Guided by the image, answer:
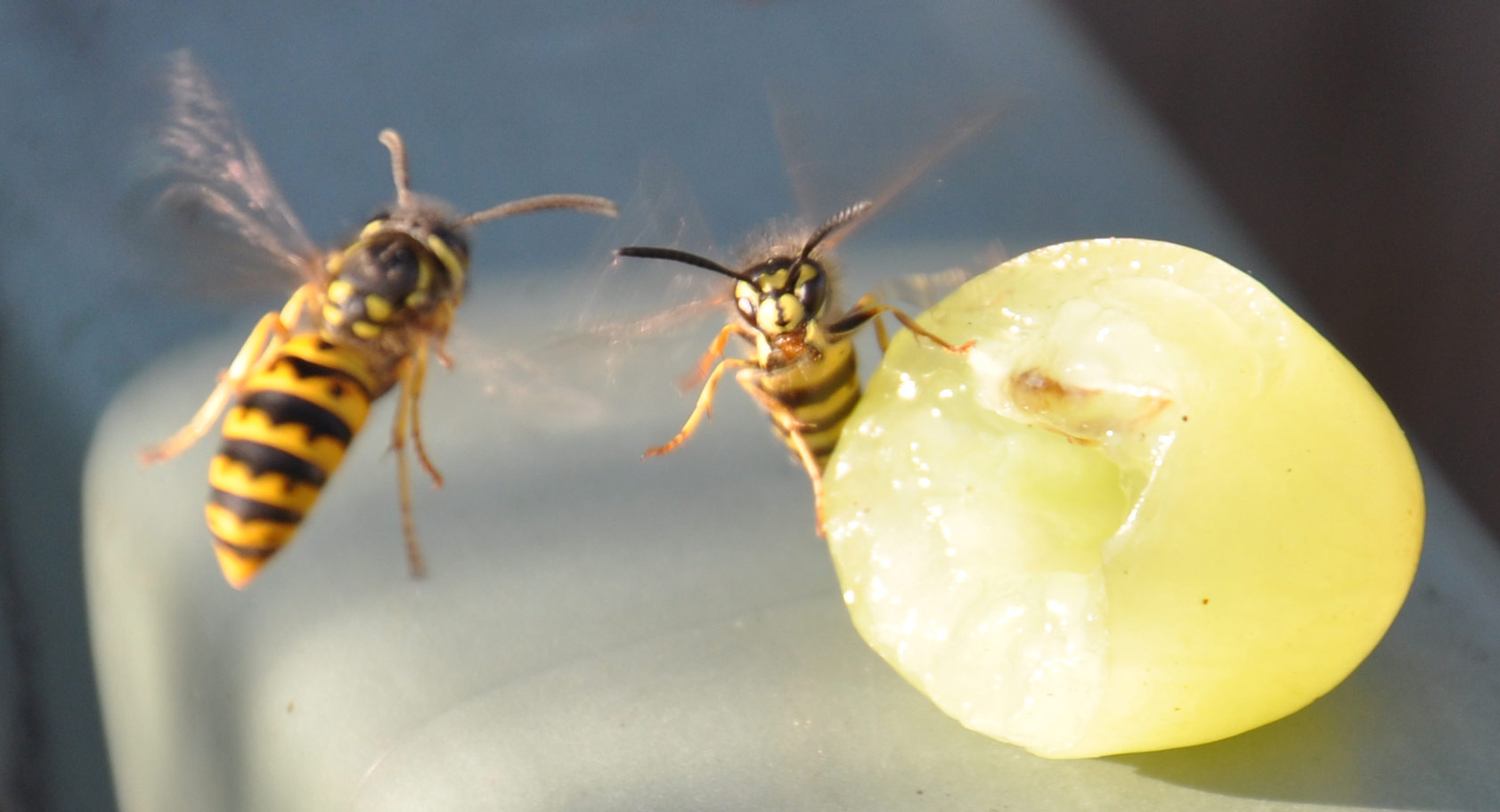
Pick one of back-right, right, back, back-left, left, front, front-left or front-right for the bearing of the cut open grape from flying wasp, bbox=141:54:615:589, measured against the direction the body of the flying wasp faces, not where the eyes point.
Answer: right

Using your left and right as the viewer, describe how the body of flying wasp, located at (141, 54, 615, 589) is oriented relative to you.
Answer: facing away from the viewer and to the right of the viewer

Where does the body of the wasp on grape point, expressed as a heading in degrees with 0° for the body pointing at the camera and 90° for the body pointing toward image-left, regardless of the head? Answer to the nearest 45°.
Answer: approximately 0°

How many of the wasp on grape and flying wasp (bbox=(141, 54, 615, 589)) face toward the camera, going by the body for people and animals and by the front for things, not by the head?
1
